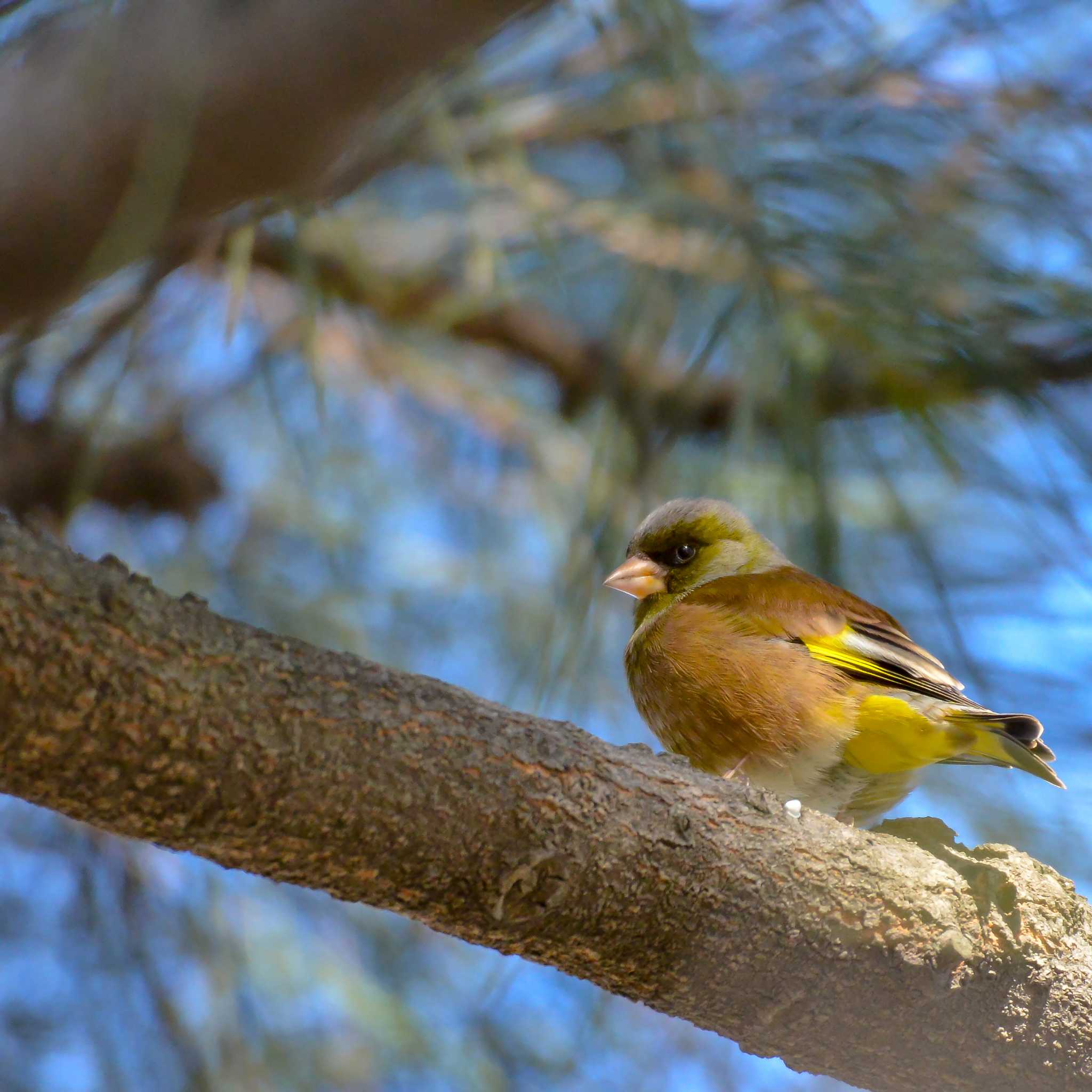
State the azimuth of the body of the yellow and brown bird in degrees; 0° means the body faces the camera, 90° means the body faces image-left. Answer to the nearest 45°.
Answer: approximately 90°
